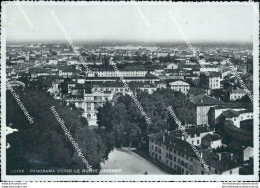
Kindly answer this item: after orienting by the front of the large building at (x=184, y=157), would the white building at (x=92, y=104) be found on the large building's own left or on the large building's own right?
on the large building's own right

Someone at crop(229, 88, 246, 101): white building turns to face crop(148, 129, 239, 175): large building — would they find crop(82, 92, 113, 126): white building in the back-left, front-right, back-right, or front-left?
front-right

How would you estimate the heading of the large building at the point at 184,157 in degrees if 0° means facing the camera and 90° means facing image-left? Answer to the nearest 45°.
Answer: approximately 45°
